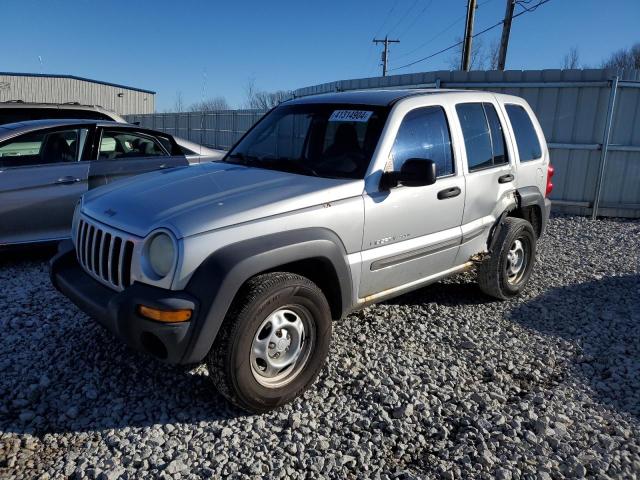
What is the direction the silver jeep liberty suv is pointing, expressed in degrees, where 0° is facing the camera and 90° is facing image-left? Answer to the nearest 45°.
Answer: approximately 45°

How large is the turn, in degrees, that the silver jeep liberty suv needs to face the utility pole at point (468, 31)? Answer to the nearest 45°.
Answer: approximately 135° to its right

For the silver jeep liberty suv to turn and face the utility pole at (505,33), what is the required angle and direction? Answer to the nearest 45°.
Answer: approximately 135° to its right

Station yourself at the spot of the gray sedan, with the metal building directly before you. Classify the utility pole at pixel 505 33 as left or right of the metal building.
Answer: right

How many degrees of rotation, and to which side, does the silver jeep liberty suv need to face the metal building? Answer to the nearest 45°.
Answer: approximately 90° to its right

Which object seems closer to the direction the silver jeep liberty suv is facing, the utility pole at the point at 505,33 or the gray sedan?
the gray sedan

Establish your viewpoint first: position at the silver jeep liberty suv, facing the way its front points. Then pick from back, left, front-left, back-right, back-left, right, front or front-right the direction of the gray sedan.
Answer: right
